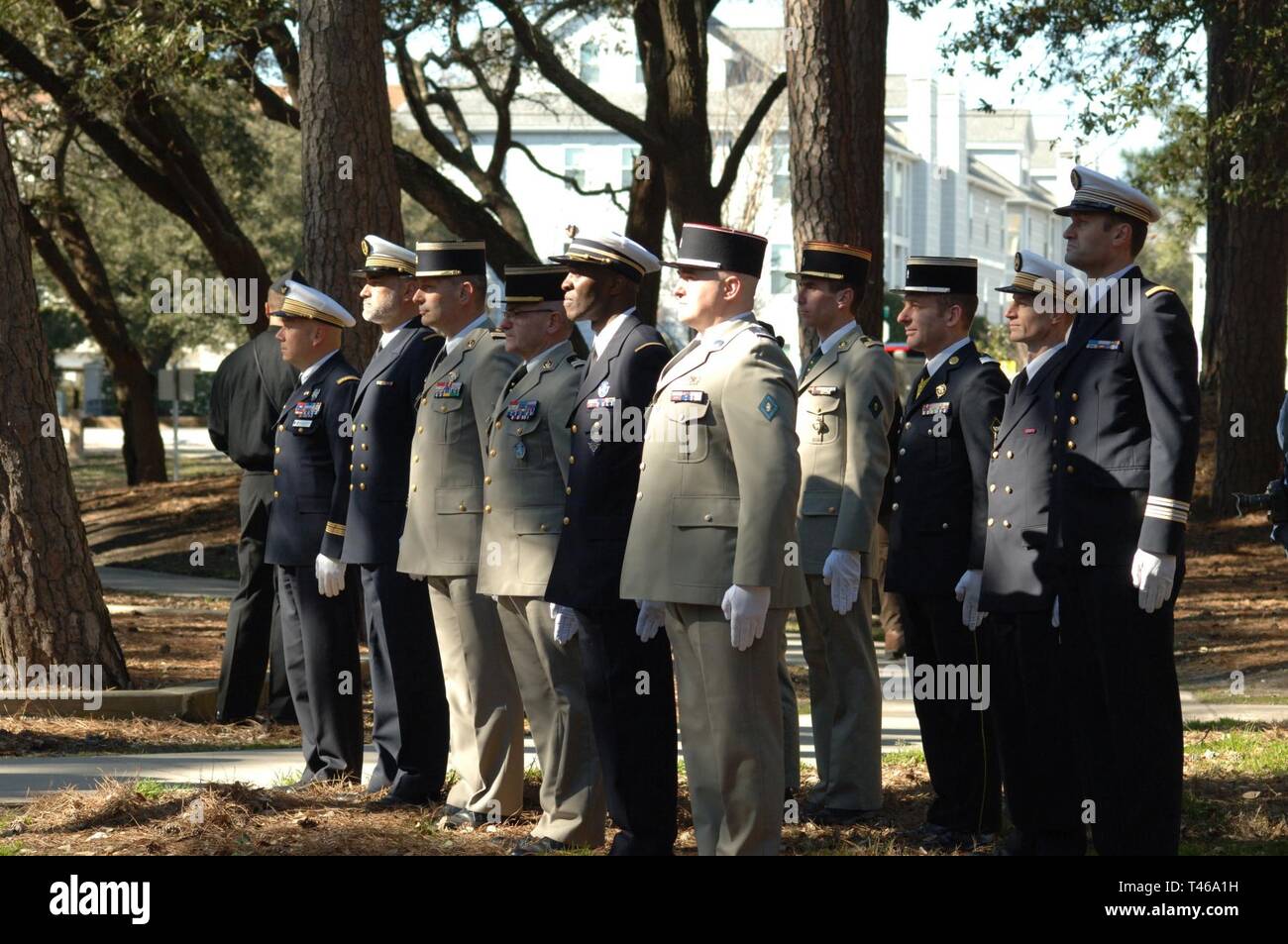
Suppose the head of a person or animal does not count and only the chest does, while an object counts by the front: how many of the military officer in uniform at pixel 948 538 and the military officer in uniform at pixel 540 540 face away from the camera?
0

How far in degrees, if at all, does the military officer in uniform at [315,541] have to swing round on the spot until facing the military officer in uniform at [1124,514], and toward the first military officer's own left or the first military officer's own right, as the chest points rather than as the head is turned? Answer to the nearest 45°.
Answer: approximately 90° to the first military officer's own left

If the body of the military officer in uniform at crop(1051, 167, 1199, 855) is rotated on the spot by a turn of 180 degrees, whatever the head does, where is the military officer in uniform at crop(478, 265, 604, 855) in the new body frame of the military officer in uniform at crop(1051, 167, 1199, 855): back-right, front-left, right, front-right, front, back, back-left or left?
back-left

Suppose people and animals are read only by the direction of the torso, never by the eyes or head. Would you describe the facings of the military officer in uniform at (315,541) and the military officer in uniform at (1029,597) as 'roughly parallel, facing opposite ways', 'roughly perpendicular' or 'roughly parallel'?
roughly parallel

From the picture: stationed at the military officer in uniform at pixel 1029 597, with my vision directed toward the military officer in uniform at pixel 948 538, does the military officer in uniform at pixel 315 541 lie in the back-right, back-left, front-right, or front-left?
front-left

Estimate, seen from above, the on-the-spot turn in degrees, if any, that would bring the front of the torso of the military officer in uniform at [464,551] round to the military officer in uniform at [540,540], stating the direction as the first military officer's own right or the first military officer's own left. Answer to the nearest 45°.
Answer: approximately 90° to the first military officer's own left

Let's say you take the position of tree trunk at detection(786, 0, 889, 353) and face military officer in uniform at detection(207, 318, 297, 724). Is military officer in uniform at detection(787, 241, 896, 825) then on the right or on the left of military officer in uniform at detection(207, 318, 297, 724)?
left

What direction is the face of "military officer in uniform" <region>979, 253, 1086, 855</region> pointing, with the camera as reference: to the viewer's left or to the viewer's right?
to the viewer's left

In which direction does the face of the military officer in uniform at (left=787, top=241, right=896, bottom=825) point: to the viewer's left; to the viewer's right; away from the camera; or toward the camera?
to the viewer's left

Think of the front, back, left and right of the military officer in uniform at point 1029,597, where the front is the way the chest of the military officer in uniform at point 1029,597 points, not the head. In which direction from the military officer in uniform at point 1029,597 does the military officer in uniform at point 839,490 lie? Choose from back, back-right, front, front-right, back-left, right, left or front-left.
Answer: right

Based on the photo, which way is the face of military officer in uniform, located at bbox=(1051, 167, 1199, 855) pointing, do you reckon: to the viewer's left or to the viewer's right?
to the viewer's left

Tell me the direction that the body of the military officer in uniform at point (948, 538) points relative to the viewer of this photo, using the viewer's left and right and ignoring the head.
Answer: facing the viewer and to the left of the viewer

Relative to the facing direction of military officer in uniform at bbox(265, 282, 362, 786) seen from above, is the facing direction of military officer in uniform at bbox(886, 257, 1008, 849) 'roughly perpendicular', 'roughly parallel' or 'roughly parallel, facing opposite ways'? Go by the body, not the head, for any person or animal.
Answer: roughly parallel

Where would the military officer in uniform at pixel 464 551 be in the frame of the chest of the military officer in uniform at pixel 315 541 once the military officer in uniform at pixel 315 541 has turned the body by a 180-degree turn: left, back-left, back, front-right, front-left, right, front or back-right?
right

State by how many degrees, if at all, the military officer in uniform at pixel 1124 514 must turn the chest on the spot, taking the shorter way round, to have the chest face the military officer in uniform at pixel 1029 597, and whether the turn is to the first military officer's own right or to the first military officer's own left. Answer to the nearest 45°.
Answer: approximately 90° to the first military officer's own right

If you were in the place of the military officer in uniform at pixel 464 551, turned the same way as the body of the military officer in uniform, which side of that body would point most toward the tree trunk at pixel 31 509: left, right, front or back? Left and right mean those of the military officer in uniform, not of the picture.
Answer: right

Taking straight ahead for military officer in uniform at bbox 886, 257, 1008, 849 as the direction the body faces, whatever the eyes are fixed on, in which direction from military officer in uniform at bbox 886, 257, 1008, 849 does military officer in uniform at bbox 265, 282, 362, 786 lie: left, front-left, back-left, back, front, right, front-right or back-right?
front-right

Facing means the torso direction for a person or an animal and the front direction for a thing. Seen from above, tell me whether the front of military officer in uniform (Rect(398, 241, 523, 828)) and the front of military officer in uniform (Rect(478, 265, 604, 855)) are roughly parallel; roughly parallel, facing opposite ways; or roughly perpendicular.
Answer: roughly parallel

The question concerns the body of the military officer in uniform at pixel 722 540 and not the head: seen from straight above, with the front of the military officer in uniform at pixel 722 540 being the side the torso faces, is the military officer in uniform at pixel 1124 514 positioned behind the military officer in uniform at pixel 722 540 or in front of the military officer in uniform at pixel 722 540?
behind

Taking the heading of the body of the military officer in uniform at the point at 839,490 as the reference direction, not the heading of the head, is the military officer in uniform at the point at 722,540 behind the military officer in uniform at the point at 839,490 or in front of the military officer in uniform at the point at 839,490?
in front

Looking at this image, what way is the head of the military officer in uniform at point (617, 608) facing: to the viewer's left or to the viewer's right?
to the viewer's left

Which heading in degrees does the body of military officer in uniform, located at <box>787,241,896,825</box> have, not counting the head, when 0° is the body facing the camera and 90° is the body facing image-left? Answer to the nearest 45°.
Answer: approximately 45°
